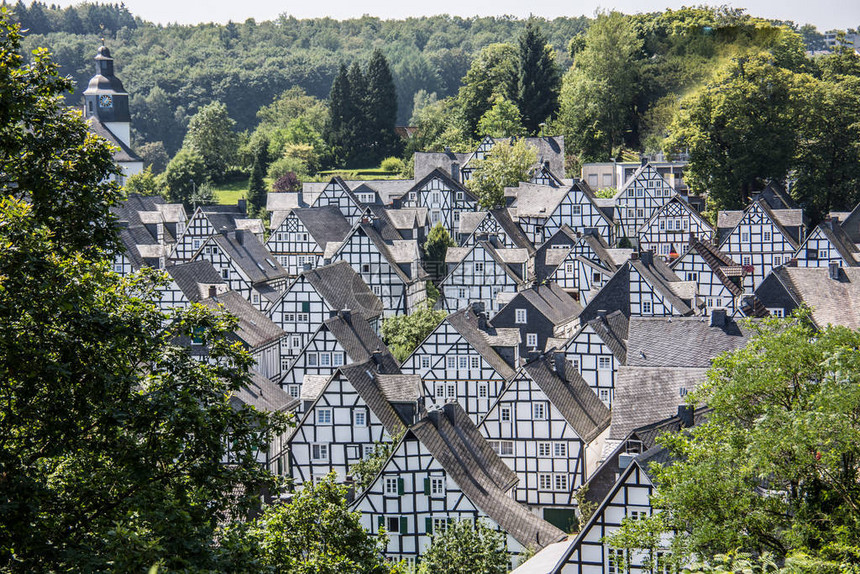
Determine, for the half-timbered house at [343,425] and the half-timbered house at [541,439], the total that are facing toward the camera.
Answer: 2

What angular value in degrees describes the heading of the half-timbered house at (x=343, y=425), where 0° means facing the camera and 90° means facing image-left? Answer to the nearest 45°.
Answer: approximately 0°

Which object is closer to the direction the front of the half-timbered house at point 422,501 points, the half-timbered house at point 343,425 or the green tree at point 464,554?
the green tree

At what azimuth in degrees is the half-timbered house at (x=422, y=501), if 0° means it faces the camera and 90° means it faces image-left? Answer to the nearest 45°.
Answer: approximately 45°

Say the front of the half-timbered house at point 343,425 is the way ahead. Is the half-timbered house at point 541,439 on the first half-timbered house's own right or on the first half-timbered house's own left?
on the first half-timbered house's own left

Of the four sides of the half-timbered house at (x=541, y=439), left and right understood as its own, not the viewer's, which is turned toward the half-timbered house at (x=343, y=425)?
right

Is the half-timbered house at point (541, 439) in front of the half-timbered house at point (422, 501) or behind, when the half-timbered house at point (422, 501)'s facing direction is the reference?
behind

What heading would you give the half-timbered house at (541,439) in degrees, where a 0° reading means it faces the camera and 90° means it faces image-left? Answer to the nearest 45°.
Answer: approximately 0°

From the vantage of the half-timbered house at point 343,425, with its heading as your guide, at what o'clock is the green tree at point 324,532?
The green tree is roughly at 12 o'clock from the half-timbered house.
